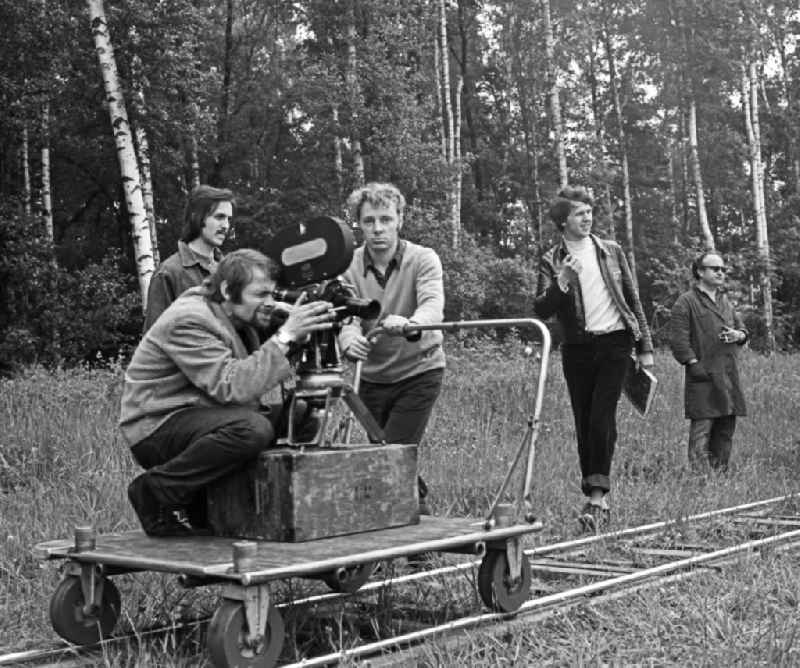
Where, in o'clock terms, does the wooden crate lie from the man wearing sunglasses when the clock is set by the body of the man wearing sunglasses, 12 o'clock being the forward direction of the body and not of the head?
The wooden crate is roughly at 2 o'clock from the man wearing sunglasses.

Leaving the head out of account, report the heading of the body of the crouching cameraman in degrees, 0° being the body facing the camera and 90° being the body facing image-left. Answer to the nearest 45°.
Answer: approximately 270°

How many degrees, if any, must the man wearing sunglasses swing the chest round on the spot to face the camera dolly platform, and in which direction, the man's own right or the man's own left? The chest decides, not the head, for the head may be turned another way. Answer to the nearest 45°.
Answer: approximately 45° to the man's own right

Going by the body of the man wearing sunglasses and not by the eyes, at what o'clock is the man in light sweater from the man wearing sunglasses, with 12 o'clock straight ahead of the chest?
The man in light sweater is roughly at 2 o'clock from the man wearing sunglasses.

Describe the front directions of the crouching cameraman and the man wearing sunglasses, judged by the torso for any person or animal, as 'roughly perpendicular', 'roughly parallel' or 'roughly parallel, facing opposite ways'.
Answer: roughly perpendicular

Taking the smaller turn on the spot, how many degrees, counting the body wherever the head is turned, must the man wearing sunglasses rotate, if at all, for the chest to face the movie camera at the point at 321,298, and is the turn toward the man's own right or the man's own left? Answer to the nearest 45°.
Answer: approximately 45° to the man's own right

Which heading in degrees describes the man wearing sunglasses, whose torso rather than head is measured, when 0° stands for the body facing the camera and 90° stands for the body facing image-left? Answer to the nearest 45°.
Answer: approximately 315°

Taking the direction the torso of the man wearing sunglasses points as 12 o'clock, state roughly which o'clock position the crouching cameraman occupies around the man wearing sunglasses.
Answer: The crouching cameraman is roughly at 2 o'clock from the man wearing sunglasses.

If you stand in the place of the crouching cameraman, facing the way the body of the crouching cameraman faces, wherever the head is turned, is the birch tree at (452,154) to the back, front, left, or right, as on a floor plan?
left

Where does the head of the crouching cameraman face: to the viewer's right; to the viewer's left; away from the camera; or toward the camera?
to the viewer's right
